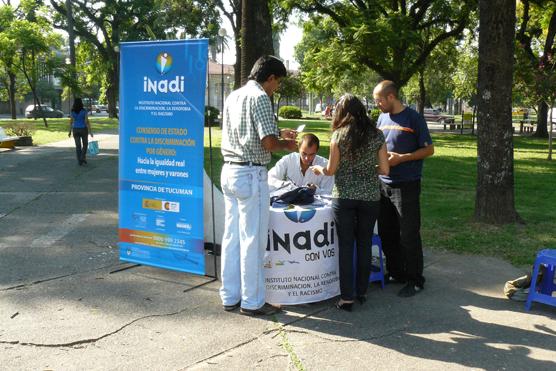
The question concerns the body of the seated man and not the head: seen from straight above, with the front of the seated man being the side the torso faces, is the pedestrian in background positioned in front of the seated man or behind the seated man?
behind

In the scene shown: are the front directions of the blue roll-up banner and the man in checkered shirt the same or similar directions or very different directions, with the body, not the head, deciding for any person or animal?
very different directions

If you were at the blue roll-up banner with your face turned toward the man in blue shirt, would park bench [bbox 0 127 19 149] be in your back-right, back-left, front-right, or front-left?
back-left

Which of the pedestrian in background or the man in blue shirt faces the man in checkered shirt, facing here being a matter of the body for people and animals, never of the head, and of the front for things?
the man in blue shirt

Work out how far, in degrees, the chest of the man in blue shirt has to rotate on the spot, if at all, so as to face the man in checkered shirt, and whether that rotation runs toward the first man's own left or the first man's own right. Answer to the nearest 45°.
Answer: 0° — they already face them

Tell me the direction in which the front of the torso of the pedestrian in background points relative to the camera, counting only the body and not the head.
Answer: away from the camera

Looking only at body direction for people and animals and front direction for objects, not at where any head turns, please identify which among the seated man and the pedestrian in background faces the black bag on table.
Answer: the seated man

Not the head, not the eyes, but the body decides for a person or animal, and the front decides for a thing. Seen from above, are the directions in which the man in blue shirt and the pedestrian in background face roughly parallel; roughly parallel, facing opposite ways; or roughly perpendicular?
roughly perpendicular

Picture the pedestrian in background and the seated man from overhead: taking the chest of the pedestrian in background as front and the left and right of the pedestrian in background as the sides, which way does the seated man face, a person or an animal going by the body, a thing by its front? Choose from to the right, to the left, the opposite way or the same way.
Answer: the opposite way

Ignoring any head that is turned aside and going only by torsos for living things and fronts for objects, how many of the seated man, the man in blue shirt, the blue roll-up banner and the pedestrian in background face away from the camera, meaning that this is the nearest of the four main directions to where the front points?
1

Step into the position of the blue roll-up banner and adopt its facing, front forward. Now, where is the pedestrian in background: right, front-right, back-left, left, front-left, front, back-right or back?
back-right

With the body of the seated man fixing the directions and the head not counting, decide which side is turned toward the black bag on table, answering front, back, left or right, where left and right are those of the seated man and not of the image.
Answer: front

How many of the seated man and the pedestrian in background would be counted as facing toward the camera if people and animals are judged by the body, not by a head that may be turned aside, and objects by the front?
1

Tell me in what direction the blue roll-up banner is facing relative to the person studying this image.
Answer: facing the viewer and to the left of the viewer

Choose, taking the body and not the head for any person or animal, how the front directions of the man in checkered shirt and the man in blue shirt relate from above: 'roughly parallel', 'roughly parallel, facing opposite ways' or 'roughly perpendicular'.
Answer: roughly parallel, facing opposite ways

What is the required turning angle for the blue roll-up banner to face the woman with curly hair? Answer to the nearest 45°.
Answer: approximately 90° to its left

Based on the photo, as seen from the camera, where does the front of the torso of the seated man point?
toward the camera

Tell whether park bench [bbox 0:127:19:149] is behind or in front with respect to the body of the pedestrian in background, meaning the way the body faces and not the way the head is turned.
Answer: in front
